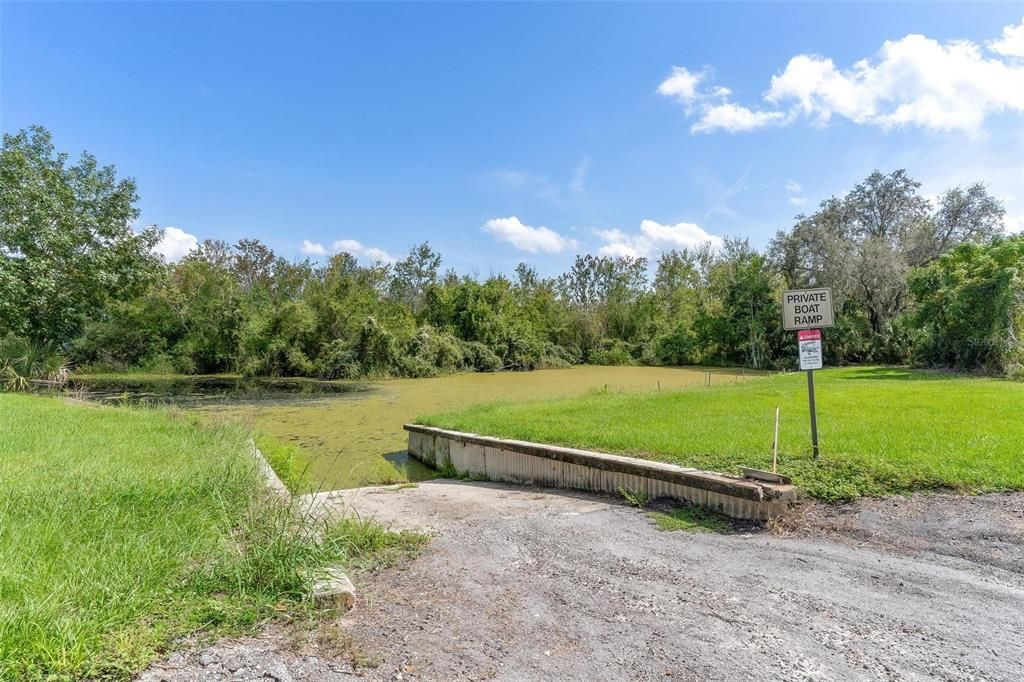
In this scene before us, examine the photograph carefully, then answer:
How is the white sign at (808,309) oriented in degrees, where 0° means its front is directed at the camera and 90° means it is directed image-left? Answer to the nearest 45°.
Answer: approximately 0°

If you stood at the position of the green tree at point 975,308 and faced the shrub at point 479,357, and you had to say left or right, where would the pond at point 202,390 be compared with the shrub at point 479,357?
left

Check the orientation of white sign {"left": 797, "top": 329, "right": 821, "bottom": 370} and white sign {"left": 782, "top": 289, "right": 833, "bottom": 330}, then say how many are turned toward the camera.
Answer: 2

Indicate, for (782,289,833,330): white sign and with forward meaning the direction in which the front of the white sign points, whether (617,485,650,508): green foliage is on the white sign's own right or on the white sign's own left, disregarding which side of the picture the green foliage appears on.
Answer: on the white sign's own right

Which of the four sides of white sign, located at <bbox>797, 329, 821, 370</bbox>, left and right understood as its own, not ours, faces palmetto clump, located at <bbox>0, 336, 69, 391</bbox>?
right

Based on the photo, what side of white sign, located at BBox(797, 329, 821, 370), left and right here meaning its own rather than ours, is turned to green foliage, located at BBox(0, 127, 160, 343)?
right
